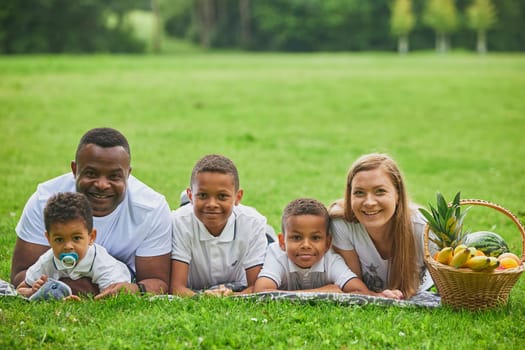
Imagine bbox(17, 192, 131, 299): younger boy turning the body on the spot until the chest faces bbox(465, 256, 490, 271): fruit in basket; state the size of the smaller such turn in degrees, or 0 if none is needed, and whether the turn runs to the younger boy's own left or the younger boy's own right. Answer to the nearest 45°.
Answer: approximately 90° to the younger boy's own left

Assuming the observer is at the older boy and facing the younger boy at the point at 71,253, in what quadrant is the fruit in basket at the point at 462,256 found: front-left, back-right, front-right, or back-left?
back-left

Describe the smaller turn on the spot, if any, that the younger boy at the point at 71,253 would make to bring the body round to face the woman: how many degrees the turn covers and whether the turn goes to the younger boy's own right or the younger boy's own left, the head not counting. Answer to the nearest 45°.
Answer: approximately 90° to the younger boy's own left

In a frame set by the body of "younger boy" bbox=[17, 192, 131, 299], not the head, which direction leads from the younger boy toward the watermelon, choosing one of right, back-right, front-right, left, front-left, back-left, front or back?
left

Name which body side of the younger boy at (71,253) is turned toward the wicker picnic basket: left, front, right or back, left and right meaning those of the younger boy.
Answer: left

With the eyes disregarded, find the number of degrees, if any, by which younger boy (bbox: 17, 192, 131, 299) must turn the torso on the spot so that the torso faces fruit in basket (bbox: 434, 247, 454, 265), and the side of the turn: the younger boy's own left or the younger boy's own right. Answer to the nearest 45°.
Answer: approximately 90° to the younger boy's own left

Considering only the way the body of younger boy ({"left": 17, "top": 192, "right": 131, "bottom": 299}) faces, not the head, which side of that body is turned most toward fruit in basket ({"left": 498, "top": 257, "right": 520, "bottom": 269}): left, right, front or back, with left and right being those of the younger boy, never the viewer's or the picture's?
left
